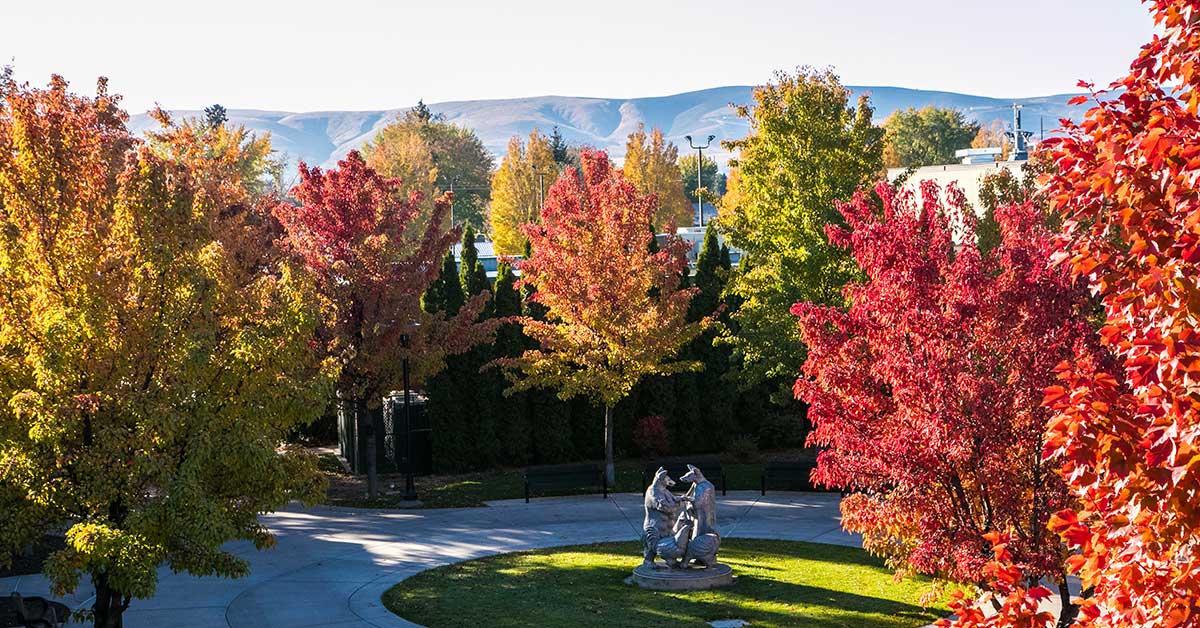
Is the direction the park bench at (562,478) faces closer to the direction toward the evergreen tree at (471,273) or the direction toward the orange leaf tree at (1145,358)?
the orange leaf tree

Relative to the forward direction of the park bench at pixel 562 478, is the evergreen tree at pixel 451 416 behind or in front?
behind

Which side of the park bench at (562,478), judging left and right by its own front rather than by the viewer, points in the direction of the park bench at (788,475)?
left

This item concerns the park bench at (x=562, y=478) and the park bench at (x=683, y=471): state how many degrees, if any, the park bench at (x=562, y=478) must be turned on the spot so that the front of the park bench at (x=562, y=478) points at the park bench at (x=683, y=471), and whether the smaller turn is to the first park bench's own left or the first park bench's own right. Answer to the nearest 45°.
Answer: approximately 90° to the first park bench's own left

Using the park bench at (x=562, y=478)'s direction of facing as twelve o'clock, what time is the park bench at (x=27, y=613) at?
the park bench at (x=27, y=613) is roughly at 1 o'clock from the park bench at (x=562, y=478).

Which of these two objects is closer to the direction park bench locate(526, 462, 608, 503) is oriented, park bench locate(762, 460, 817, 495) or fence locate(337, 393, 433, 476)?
the park bench

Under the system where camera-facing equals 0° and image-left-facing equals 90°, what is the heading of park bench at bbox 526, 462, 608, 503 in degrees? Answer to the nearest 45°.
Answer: approximately 0°

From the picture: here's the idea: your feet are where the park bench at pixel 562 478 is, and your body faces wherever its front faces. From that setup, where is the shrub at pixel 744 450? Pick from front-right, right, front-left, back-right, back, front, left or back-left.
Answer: back-left

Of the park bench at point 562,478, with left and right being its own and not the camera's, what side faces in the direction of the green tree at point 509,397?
back

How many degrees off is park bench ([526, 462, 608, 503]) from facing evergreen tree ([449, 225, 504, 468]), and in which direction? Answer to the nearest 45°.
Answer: approximately 135° to its right

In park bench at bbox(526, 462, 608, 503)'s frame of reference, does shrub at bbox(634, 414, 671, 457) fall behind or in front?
behind
